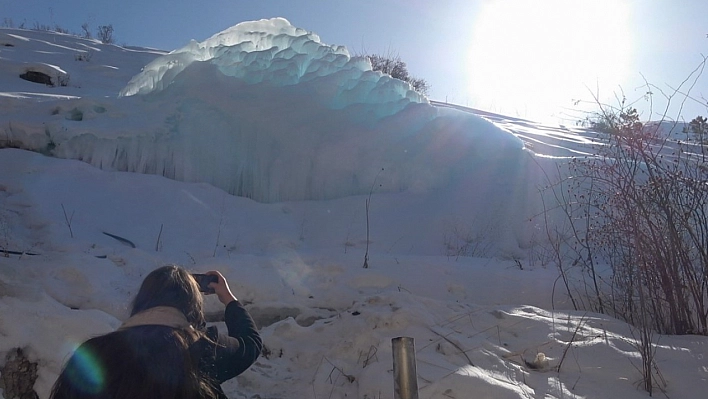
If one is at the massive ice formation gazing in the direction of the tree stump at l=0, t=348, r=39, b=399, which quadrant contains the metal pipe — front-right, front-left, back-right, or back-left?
front-left

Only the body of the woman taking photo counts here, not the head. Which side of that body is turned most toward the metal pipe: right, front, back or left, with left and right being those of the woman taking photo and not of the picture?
right

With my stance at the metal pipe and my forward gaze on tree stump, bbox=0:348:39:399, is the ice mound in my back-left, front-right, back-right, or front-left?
front-right

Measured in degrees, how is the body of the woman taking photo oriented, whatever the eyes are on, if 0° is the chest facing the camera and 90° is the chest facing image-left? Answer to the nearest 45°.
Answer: approximately 180°

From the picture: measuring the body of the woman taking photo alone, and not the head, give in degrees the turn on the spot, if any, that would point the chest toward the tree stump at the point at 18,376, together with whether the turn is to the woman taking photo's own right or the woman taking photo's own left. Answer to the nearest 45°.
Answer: approximately 45° to the woman taking photo's own left

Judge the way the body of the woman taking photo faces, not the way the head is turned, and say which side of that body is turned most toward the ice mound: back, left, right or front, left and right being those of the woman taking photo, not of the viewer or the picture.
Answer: front

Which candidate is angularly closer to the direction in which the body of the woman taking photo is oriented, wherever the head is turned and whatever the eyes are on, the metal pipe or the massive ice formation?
the massive ice formation

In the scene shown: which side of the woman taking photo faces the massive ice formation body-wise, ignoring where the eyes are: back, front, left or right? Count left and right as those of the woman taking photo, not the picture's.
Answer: front

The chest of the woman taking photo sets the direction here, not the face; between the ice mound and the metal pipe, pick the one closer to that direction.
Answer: the ice mound
